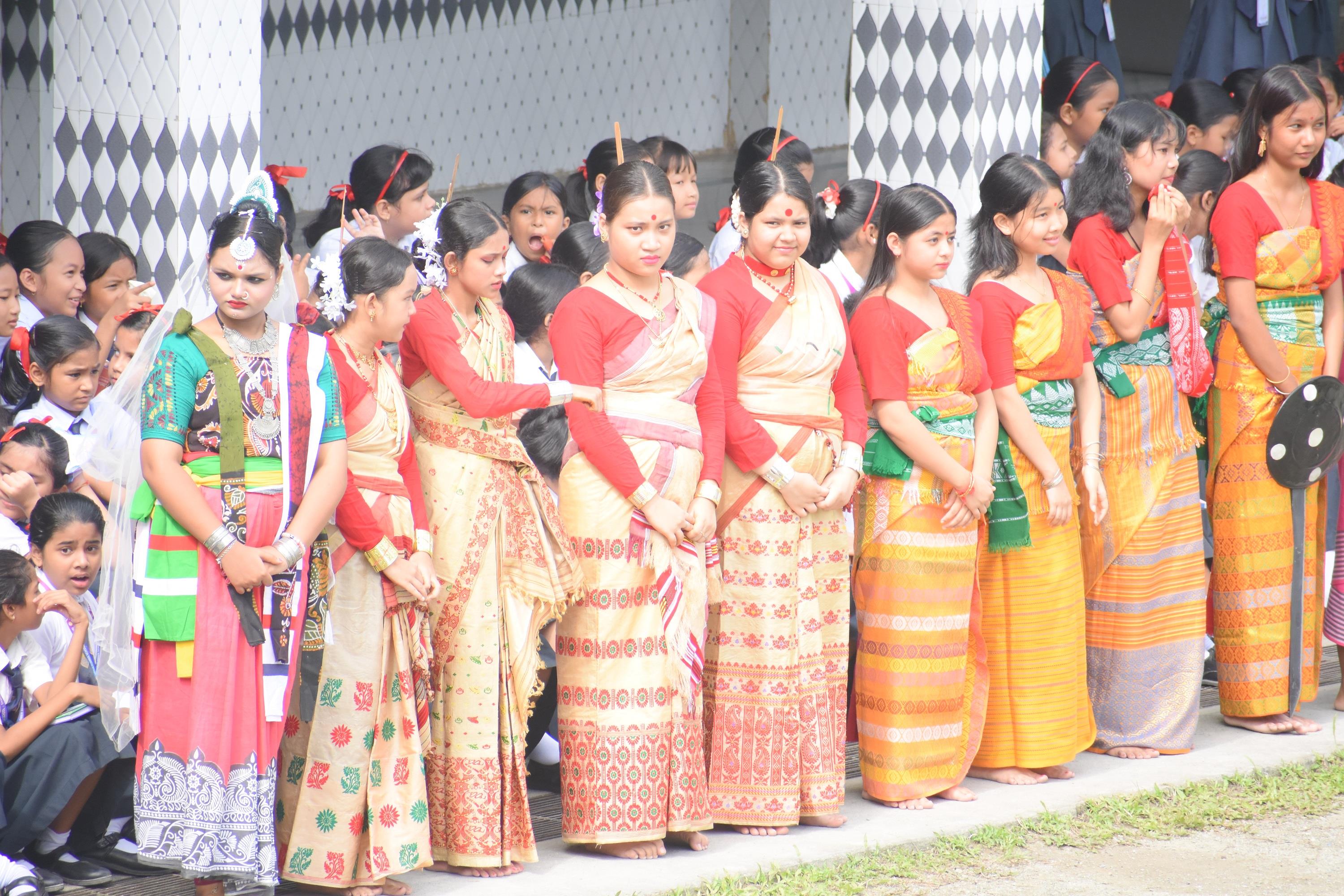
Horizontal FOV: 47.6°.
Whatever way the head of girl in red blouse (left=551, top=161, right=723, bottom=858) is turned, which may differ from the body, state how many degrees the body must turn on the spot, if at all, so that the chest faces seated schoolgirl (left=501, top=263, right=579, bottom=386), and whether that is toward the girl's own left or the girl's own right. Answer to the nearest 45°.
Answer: approximately 180°

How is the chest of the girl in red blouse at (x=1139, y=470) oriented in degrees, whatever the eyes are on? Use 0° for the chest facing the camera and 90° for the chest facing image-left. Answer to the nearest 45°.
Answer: approximately 315°

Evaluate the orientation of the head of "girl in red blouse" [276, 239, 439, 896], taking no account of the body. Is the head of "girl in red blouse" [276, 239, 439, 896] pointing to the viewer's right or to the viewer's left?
to the viewer's right

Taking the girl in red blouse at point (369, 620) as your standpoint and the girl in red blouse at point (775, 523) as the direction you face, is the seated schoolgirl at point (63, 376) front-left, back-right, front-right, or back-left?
back-left

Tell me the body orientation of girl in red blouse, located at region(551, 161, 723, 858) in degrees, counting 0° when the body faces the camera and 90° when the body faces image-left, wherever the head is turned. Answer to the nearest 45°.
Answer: approximately 315°

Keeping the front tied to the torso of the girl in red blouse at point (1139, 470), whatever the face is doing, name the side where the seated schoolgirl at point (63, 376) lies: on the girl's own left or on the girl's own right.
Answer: on the girl's own right

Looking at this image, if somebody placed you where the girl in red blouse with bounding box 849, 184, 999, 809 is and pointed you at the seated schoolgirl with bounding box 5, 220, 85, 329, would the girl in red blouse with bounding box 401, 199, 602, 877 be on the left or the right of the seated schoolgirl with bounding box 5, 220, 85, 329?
left

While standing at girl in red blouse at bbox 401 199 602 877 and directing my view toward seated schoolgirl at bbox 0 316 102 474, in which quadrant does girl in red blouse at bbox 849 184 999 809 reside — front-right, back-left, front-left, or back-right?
back-right

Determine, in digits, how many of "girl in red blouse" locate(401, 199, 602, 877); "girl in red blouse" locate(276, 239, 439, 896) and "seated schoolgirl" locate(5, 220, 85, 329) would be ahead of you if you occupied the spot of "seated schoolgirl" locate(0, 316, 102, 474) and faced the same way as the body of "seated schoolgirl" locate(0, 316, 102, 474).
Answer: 2
